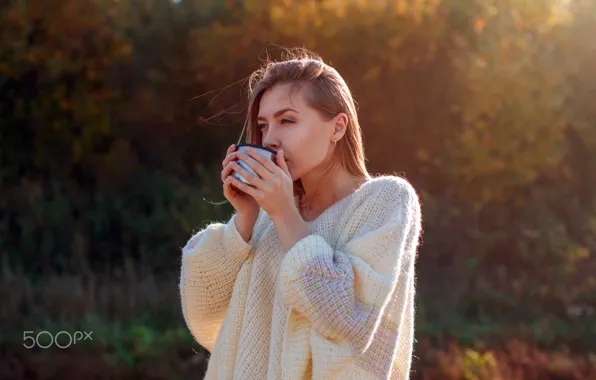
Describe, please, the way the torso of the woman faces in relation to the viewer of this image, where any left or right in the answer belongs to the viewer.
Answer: facing the viewer and to the left of the viewer

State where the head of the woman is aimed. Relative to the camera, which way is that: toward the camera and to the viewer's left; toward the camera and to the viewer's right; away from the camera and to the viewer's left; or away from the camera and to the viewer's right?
toward the camera and to the viewer's left
